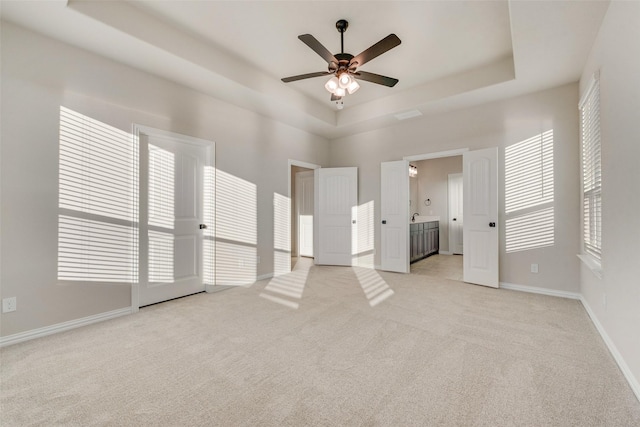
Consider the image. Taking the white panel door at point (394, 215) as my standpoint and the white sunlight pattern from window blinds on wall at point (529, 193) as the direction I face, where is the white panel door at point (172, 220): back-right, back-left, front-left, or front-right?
back-right

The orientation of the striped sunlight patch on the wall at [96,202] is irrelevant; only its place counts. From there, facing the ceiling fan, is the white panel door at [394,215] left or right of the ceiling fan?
left
